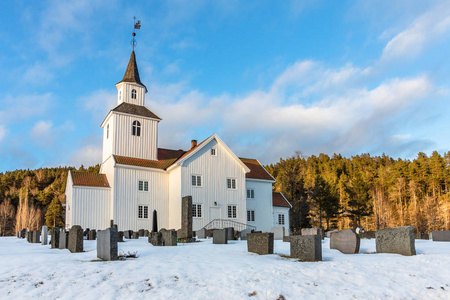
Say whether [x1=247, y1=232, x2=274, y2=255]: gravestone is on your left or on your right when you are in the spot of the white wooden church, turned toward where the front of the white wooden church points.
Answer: on your left

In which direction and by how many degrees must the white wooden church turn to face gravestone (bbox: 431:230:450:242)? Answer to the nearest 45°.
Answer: approximately 45° to its left

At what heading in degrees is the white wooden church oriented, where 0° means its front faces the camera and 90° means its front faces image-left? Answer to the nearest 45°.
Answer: approximately 90°

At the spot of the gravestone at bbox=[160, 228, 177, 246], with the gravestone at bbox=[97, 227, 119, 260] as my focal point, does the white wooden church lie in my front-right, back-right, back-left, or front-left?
back-right

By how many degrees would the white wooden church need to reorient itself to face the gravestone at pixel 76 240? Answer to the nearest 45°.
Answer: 0° — it already faces it

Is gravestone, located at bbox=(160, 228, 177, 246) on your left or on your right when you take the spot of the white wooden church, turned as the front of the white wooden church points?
on your left

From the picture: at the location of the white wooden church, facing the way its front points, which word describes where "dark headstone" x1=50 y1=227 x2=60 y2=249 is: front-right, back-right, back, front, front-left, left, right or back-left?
front
